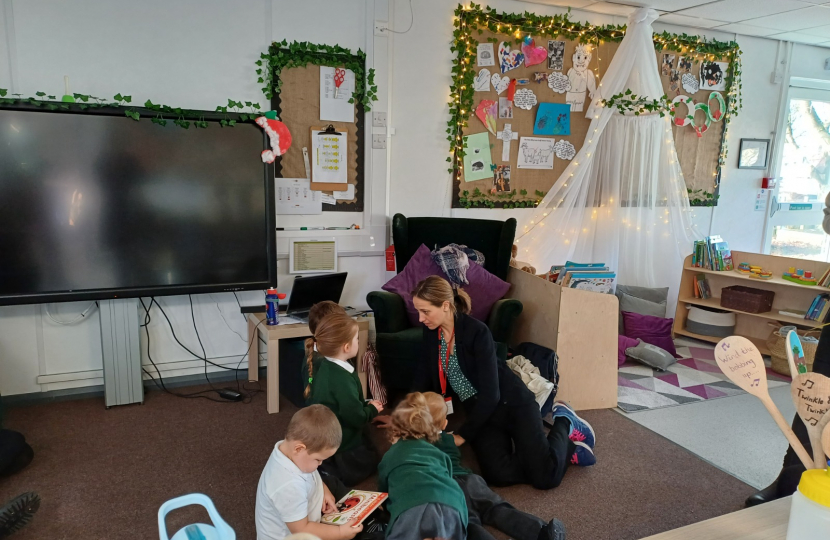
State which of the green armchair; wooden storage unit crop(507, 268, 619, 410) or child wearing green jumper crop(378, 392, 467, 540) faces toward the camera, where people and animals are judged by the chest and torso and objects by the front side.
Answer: the green armchair

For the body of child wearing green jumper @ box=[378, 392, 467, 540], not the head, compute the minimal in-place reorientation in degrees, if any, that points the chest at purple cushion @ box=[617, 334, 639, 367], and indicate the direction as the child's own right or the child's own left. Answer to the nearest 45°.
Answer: approximately 45° to the child's own right

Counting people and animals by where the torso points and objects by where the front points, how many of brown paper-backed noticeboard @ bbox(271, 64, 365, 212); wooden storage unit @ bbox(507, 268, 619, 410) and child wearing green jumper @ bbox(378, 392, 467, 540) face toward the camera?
1

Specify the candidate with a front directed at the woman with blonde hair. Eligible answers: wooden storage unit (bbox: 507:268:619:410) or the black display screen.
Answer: the black display screen

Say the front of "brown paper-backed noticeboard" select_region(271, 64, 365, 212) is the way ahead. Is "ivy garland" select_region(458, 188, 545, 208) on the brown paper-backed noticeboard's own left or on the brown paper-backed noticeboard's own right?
on the brown paper-backed noticeboard's own left

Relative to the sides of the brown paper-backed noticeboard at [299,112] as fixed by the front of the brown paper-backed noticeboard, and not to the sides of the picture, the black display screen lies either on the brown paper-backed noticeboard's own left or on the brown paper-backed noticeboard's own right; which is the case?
on the brown paper-backed noticeboard's own right

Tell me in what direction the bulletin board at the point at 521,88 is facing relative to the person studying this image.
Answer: facing the viewer

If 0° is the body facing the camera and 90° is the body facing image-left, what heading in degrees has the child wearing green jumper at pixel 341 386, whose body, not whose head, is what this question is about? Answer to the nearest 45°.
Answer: approximately 225°

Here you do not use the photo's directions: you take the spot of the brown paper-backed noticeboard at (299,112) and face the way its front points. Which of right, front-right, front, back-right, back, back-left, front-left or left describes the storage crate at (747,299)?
left

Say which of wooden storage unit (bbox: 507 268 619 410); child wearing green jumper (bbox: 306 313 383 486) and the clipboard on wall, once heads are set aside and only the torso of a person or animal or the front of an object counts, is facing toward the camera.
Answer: the clipboard on wall

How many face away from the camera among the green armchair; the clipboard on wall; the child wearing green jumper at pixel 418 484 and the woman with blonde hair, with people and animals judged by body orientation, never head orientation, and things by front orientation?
1

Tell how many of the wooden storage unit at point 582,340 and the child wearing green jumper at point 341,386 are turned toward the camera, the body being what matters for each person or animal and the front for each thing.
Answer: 0

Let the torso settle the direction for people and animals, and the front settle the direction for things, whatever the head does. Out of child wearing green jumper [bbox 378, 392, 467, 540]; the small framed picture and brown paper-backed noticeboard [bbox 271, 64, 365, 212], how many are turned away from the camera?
1

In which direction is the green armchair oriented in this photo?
toward the camera
